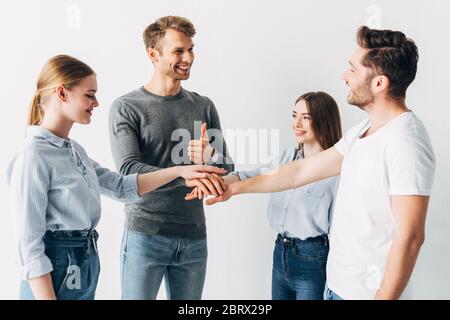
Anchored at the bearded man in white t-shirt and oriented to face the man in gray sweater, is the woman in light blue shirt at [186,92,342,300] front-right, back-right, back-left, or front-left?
front-right

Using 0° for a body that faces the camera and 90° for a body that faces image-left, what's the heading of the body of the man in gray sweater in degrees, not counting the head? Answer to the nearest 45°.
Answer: approximately 315°

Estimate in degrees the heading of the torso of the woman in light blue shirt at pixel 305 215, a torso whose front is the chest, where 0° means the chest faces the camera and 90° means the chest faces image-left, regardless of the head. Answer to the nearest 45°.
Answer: approximately 45°

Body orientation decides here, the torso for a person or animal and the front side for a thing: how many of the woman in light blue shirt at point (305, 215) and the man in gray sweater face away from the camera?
0

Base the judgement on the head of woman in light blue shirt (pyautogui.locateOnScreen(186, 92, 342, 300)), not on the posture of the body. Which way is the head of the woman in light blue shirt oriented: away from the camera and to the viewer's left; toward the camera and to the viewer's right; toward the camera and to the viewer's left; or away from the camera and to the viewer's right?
toward the camera and to the viewer's left

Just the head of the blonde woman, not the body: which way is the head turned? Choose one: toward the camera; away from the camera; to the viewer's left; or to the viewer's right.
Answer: to the viewer's right

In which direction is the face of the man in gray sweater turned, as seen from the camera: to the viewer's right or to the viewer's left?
to the viewer's right

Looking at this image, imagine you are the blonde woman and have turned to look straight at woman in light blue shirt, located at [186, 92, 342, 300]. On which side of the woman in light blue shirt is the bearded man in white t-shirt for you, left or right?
right

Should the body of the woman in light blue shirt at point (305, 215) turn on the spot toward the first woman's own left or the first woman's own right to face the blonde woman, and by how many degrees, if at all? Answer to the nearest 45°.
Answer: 0° — they already face them

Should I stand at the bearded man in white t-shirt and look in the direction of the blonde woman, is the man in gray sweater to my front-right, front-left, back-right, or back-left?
front-right
